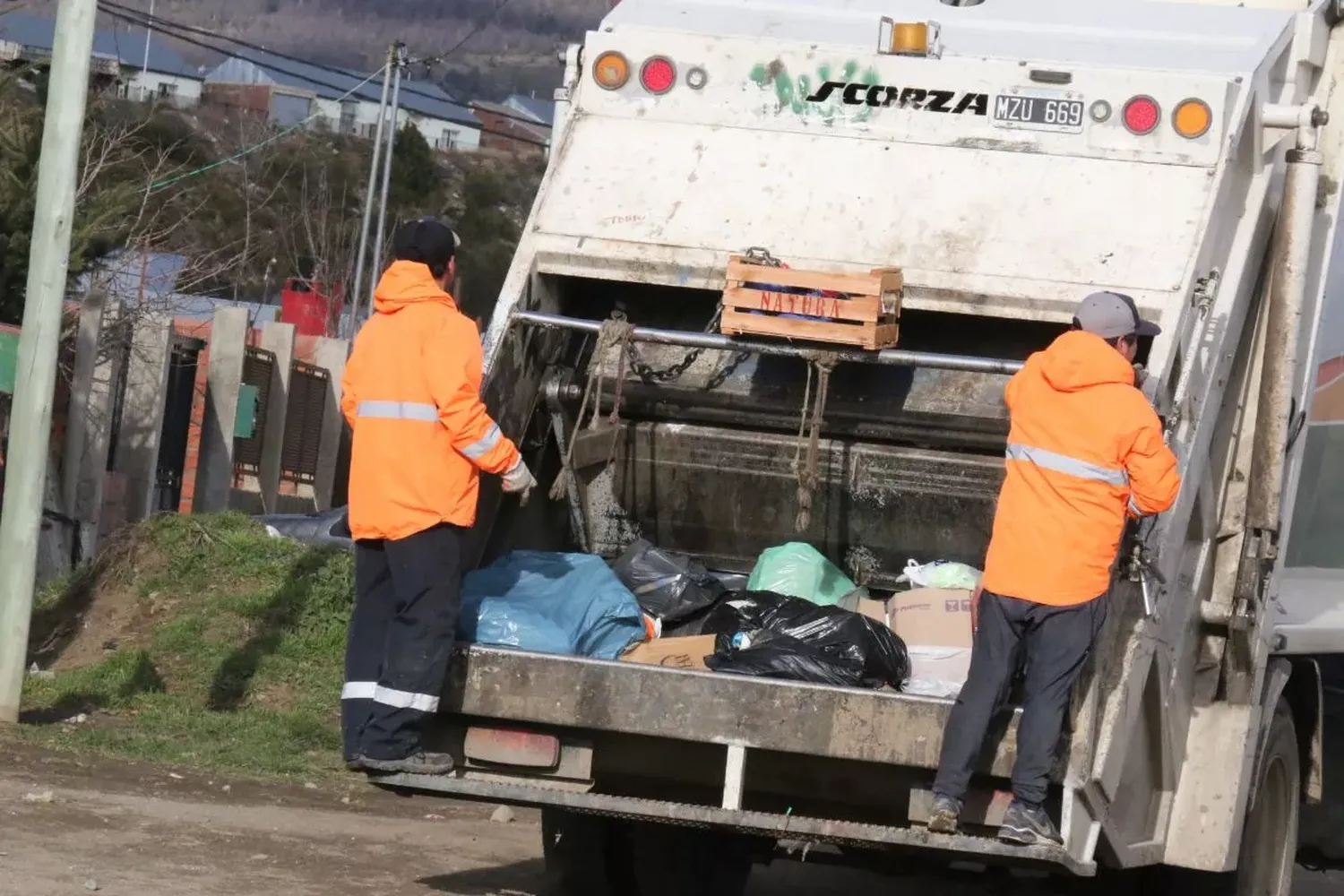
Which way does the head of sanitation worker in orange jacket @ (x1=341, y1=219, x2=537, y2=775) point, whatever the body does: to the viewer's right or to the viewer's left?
to the viewer's right

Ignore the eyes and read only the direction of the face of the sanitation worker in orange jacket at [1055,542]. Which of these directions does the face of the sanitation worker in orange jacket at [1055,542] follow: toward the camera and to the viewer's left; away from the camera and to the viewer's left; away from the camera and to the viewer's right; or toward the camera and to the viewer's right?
away from the camera and to the viewer's right

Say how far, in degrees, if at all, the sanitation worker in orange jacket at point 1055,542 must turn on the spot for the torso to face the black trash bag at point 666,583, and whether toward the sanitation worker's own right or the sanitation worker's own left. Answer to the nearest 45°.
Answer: approximately 90° to the sanitation worker's own left

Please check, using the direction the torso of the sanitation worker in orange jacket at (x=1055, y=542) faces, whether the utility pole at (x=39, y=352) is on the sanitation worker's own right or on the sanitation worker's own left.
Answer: on the sanitation worker's own left

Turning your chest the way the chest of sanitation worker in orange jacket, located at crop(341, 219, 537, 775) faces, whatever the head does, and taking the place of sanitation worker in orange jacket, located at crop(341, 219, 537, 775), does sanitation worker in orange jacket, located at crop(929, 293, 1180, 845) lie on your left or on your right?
on your right

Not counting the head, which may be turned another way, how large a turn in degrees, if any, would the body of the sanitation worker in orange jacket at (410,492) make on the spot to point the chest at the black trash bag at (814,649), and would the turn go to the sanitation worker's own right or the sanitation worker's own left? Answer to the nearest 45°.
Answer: approximately 45° to the sanitation worker's own right

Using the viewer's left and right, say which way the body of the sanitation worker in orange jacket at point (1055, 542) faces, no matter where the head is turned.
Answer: facing away from the viewer and to the right of the viewer

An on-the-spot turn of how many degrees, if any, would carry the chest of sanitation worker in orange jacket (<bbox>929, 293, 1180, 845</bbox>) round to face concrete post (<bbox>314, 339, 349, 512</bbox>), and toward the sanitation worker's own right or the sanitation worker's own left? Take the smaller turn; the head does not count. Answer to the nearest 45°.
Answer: approximately 90° to the sanitation worker's own left

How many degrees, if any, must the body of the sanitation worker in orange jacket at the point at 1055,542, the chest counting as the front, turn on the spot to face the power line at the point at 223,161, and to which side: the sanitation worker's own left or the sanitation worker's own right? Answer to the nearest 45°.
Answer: approximately 90° to the sanitation worker's own left

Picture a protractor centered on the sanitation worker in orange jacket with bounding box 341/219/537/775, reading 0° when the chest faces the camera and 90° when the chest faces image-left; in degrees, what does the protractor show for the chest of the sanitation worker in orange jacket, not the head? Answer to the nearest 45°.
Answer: approximately 225°
